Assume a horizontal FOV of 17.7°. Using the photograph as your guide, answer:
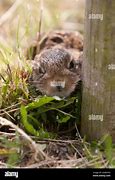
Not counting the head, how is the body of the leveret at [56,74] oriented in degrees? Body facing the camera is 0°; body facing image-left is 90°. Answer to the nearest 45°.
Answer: approximately 0°

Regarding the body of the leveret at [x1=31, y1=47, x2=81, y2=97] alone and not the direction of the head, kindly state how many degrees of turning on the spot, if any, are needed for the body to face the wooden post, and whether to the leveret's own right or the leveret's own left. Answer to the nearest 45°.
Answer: approximately 45° to the leveret's own left
